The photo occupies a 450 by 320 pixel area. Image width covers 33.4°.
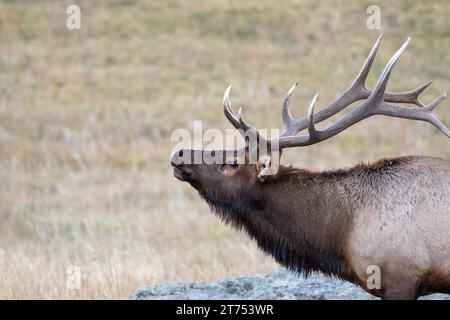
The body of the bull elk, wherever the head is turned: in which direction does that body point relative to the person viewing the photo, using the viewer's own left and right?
facing to the left of the viewer
